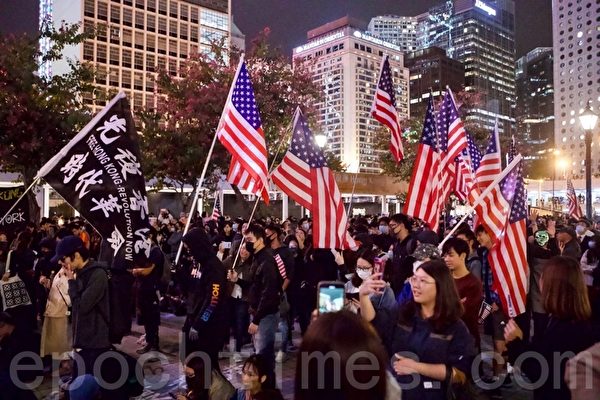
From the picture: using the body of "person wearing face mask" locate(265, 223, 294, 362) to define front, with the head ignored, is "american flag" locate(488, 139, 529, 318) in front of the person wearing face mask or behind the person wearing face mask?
behind

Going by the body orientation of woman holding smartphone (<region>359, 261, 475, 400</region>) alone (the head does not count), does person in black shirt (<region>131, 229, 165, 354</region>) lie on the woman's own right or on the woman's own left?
on the woman's own right

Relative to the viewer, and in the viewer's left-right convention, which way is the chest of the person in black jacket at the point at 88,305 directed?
facing to the left of the viewer

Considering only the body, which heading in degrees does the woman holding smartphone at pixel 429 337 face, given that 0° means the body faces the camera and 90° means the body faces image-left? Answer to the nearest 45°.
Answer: approximately 45°

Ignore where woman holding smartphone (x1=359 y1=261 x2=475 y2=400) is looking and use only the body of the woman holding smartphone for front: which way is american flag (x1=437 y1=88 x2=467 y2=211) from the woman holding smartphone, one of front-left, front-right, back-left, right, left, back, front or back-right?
back-right

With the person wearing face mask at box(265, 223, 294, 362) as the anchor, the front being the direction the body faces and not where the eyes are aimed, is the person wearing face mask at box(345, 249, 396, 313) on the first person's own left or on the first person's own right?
on the first person's own left

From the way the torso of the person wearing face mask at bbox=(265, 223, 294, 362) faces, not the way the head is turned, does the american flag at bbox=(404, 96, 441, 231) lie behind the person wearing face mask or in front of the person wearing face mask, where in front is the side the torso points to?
behind

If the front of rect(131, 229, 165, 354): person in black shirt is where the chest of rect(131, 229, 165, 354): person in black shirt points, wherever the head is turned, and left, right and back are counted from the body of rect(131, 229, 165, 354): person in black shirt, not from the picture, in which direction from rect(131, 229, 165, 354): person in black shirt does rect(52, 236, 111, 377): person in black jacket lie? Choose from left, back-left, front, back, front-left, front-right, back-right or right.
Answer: left

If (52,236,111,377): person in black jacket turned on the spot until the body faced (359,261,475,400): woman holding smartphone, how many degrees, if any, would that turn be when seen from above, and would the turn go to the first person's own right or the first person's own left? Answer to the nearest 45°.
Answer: approximately 135° to the first person's own left
